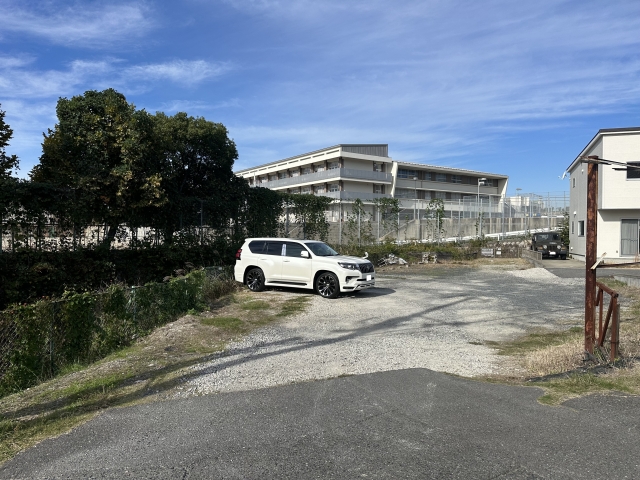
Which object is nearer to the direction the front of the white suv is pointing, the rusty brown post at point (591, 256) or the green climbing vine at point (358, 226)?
the rusty brown post

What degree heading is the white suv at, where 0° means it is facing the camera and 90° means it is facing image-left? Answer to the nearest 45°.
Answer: approximately 315°

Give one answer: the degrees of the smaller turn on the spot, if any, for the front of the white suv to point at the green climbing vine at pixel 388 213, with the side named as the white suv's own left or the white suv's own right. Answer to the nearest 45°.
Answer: approximately 135° to the white suv's own left

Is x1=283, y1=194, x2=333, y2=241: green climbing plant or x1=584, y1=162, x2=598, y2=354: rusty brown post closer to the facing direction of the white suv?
the rusty brown post

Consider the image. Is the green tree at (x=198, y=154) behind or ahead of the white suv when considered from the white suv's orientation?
behind

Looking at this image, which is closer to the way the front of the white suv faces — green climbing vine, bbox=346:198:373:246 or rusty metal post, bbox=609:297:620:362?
the rusty metal post

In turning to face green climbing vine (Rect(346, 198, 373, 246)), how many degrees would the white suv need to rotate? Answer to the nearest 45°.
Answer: approximately 135° to its left

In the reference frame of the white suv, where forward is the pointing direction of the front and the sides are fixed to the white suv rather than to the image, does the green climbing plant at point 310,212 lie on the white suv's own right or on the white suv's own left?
on the white suv's own left
